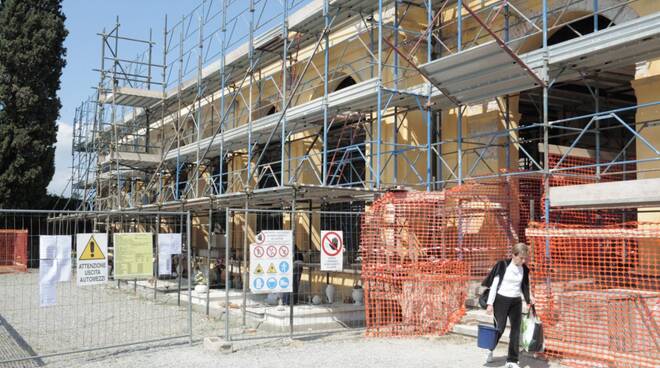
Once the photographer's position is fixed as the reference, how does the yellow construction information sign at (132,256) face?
facing the viewer

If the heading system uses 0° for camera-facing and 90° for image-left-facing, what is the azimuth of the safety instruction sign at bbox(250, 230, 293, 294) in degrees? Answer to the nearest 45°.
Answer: approximately 0°

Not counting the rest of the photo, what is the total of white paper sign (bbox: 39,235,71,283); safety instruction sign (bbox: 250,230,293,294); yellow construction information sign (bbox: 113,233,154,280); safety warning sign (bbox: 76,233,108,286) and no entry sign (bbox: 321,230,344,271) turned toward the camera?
5

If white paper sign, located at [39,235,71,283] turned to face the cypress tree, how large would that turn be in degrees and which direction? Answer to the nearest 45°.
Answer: approximately 180°

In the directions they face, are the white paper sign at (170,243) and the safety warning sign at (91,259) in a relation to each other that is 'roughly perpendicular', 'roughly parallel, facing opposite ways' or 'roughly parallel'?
roughly parallel

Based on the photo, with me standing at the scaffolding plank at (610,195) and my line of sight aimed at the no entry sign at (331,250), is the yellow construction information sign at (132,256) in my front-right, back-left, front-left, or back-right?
front-left

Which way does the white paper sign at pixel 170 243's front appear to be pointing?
toward the camera

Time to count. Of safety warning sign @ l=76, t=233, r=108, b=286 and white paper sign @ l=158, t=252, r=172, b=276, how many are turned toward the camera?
2

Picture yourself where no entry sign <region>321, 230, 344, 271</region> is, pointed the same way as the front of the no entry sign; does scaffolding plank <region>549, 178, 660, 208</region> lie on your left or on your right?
on your left

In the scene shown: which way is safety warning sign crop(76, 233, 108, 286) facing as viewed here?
toward the camera

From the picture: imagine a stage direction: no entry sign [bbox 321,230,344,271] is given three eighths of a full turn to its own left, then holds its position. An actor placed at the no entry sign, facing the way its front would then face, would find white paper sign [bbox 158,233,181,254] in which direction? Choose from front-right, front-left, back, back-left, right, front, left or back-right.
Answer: left
